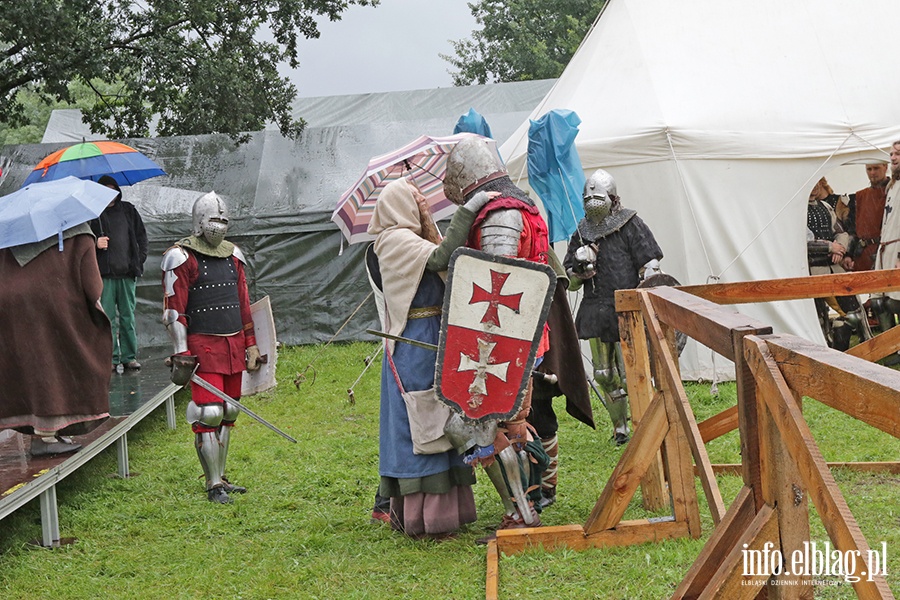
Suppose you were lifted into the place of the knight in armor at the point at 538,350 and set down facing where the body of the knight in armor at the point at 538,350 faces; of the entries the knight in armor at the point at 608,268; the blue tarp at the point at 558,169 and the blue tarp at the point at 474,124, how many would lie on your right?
3

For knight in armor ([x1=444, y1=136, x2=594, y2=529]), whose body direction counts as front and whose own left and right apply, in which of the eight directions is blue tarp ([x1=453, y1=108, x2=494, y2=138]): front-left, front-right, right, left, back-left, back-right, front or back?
right

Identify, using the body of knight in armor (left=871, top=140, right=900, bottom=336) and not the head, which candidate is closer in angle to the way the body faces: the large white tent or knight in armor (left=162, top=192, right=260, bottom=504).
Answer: the knight in armor

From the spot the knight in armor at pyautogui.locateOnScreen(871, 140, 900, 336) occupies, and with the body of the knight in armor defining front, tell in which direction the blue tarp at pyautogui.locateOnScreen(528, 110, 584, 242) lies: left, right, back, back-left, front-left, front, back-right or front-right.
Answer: front

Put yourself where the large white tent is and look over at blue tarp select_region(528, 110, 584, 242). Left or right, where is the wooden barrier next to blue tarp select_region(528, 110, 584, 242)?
left

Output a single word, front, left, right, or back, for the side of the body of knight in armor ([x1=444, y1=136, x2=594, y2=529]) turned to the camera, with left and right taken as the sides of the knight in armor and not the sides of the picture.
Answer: left

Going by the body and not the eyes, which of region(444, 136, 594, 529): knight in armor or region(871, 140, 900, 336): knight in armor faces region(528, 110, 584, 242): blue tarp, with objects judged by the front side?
region(871, 140, 900, 336): knight in armor

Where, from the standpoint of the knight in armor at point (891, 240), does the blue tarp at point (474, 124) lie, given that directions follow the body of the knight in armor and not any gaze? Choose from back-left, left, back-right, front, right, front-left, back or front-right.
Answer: front

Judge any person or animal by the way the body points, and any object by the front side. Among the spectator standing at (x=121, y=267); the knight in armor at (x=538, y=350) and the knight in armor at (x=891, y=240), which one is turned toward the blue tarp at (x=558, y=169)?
the knight in armor at (x=891, y=240)

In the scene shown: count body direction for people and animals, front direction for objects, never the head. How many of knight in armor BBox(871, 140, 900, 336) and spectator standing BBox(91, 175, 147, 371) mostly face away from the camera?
0

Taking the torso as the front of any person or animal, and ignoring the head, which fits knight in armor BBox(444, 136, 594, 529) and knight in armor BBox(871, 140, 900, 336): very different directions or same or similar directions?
same or similar directions

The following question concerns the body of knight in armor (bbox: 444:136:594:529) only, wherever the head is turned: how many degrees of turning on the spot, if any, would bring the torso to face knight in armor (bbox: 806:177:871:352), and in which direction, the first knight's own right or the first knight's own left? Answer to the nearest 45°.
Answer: approximately 135° to the first knight's own right

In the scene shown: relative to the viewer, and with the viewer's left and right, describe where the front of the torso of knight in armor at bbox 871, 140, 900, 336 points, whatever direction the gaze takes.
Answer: facing the viewer and to the left of the viewer
